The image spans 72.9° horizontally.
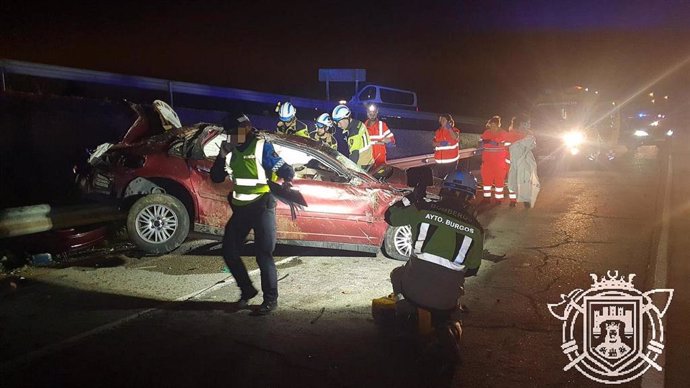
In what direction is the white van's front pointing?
to the viewer's left

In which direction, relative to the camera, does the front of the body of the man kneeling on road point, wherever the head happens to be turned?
away from the camera

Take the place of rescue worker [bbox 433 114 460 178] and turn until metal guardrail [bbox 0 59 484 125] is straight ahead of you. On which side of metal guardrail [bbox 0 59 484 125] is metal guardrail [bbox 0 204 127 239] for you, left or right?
left

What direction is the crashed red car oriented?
to the viewer's right

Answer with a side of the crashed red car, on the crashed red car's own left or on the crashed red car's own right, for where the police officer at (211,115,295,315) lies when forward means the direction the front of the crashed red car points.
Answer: on the crashed red car's own right

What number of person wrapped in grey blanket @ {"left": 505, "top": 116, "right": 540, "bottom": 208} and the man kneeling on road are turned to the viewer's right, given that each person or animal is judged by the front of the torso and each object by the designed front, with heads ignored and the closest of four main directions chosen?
0

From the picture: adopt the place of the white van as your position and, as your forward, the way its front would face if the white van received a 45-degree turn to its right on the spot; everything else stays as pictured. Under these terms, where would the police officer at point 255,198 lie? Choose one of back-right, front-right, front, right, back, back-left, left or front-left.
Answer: back-left

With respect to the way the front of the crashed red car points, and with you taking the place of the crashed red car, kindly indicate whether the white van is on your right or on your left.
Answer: on your left

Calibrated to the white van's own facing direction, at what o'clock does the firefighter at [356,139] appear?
The firefighter is roughly at 9 o'clock from the white van.

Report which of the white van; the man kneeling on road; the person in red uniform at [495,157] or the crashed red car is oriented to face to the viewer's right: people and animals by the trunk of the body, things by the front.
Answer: the crashed red car

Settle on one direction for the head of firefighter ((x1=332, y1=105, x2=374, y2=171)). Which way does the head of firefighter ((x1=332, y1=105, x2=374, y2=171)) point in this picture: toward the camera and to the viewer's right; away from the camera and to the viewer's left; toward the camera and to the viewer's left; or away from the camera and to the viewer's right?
toward the camera and to the viewer's left

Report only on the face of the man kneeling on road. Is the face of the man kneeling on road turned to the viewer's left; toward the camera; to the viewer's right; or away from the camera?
away from the camera

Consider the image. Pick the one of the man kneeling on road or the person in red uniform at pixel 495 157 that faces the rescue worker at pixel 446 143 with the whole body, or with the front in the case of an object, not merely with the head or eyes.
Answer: the man kneeling on road

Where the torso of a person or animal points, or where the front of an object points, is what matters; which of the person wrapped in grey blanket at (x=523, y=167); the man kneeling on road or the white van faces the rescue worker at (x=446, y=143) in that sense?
the man kneeling on road

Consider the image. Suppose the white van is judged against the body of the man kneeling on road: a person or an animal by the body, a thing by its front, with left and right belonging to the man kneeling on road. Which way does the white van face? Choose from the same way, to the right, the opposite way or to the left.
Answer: to the left
